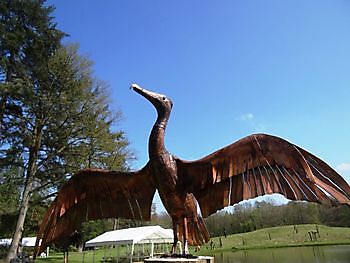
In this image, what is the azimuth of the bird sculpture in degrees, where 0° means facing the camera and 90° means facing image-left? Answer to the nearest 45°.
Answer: approximately 45°

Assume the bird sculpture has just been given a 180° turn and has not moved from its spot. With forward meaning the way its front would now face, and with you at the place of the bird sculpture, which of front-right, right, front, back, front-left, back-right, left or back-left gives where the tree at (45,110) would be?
left

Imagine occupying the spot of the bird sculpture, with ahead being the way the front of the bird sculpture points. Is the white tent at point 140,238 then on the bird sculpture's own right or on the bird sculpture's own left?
on the bird sculpture's own right
